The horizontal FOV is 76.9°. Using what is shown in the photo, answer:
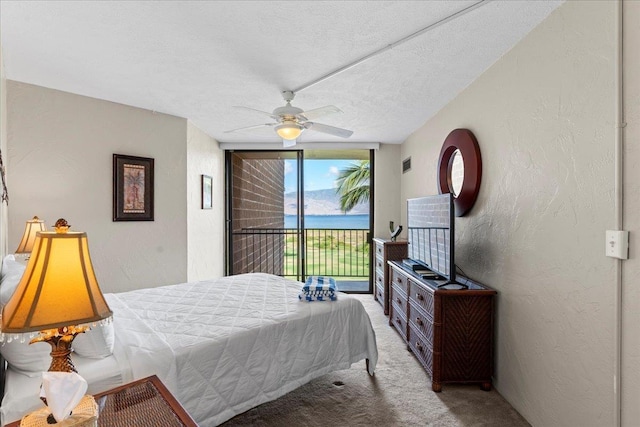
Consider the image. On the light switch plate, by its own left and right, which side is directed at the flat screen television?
right

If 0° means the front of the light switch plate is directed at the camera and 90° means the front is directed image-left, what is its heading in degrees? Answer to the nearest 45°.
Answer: approximately 45°

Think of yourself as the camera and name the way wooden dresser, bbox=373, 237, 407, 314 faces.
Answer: facing to the left of the viewer

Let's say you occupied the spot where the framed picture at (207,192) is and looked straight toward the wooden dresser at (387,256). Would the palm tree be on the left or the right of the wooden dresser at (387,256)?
left

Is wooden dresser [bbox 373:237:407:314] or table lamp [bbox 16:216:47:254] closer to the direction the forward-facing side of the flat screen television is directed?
the table lamp

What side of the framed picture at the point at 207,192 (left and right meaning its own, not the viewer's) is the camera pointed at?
right

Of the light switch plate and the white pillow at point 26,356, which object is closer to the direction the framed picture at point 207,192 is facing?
the light switch plate

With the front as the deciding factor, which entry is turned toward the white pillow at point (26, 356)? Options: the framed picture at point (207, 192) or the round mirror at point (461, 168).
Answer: the round mirror

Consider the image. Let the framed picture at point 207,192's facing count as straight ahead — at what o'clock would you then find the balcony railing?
The balcony railing is roughly at 11 o'clock from the framed picture.

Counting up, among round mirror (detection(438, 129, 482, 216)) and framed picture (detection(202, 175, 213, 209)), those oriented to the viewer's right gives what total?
1
